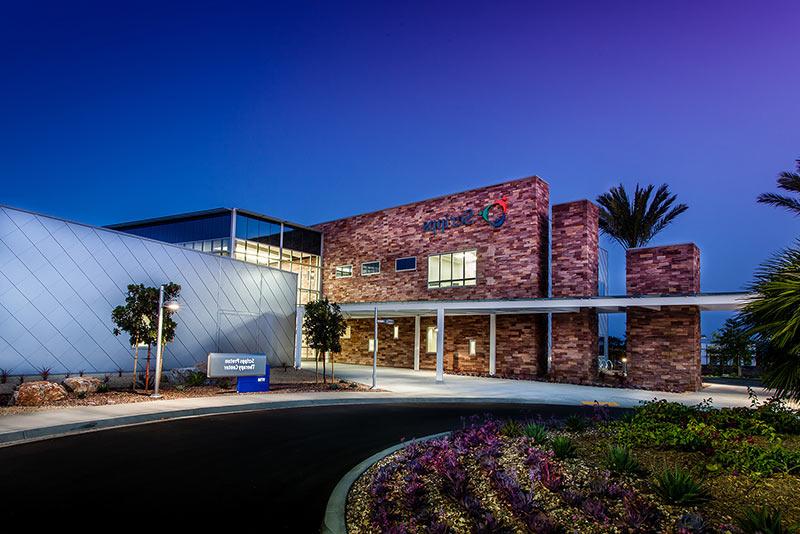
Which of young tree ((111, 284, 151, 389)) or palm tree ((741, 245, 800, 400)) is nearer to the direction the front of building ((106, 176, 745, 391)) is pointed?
the young tree

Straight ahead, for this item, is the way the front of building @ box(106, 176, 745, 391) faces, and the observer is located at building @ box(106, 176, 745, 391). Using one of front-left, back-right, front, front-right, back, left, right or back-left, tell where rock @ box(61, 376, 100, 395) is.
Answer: front

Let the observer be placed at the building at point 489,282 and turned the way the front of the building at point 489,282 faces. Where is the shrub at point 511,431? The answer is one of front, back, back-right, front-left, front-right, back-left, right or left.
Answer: front-left

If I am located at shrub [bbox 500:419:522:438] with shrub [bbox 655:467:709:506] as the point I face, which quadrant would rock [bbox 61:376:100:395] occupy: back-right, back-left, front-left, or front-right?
back-right

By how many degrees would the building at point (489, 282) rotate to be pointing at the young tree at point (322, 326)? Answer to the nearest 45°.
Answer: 0° — it already faces it

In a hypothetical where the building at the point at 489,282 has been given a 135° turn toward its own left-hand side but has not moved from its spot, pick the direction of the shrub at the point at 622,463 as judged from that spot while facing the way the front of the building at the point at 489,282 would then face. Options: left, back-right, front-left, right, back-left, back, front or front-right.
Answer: right

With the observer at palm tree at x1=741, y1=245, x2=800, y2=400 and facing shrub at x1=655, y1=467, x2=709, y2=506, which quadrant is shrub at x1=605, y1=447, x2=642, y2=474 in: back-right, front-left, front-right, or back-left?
front-right

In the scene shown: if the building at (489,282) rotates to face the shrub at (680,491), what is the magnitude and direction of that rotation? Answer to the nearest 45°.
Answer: approximately 45° to its left

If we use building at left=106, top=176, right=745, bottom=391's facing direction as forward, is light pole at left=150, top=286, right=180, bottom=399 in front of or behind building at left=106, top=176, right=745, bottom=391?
in front

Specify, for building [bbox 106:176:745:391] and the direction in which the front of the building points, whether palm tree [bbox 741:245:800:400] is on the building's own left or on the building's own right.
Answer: on the building's own left

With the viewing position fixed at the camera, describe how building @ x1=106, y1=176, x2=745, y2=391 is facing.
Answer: facing the viewer and to the left of the viewer

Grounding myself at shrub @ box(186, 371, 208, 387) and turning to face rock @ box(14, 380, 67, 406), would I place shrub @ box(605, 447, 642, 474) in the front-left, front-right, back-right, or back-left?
front-left
